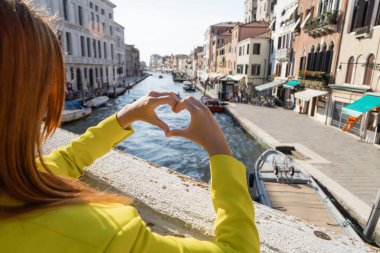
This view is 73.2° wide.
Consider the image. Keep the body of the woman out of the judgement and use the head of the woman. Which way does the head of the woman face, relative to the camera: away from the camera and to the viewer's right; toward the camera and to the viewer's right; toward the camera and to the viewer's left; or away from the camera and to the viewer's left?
away from the camera and to the viewer's right

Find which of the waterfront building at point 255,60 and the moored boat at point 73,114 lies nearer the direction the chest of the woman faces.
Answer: the waterfront building

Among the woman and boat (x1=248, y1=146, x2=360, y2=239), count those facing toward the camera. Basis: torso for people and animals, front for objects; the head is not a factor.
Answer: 0

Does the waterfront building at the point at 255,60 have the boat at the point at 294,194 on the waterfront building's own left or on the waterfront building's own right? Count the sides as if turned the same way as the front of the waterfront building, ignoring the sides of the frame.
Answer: on the waterfront building's own left

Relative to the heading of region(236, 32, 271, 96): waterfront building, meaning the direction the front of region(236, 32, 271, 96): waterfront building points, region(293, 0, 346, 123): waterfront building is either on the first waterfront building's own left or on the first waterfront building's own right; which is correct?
on the first waterfront building's own left

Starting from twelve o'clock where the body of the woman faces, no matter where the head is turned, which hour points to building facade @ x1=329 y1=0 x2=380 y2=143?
The building facade is roughly at 12 o'clock from the woman.

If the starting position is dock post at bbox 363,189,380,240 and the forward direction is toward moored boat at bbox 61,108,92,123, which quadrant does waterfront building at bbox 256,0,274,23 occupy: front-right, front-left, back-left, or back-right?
front-right

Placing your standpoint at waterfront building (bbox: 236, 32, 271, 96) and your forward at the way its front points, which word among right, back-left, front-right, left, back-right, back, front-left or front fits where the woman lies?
front-left

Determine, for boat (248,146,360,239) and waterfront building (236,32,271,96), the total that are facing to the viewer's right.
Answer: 0

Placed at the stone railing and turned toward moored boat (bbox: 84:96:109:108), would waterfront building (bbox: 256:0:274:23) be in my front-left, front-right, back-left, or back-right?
front-right

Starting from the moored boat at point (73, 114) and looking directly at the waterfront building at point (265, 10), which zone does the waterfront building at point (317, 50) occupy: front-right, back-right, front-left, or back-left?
front-right

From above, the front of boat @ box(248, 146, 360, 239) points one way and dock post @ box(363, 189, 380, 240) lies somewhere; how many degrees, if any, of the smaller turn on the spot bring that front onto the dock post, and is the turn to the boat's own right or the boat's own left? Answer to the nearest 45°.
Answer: approximately 180°

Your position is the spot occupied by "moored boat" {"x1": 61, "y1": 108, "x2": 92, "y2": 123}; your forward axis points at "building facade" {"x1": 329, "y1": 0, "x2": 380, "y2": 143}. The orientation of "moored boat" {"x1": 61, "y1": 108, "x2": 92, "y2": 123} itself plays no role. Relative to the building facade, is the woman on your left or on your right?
right

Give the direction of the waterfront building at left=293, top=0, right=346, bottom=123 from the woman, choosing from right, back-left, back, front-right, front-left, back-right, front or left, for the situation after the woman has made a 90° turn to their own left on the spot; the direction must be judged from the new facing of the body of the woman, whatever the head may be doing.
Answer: right

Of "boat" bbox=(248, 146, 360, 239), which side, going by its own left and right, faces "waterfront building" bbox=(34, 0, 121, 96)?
front

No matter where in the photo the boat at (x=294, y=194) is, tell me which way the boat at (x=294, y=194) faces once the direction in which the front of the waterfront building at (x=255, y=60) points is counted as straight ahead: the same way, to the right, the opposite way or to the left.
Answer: to the right

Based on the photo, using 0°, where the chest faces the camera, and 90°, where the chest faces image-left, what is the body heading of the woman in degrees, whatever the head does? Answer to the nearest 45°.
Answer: approximately 225°

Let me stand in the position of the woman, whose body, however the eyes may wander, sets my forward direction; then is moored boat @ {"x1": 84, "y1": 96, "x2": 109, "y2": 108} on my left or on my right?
on my left

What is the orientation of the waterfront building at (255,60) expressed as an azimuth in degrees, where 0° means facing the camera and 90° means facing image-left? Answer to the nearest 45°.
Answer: approximately 45°
